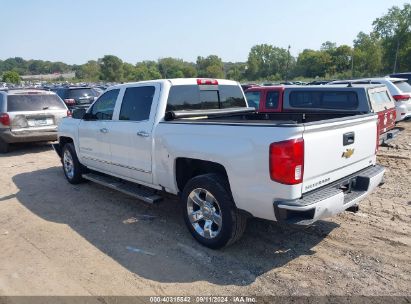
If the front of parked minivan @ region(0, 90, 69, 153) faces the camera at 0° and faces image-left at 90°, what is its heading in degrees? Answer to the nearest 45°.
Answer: approximately 180°

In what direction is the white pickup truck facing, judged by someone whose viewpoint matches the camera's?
facing away from the viewer and to the left of the viewer

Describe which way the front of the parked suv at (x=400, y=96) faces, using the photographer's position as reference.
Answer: facing away from the viewer and to the left of the viewer

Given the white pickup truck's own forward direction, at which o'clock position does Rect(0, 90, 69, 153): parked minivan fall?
The parked minivan is roughly at 12 o'clock from the white pickup truck.

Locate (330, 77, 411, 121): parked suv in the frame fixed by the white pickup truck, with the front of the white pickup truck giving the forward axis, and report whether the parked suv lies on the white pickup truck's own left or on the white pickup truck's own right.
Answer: on the white pickup truck's own right

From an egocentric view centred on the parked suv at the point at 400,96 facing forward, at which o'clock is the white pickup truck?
The white pickup truck is roughly at 8 o'clock from the parked suv.
